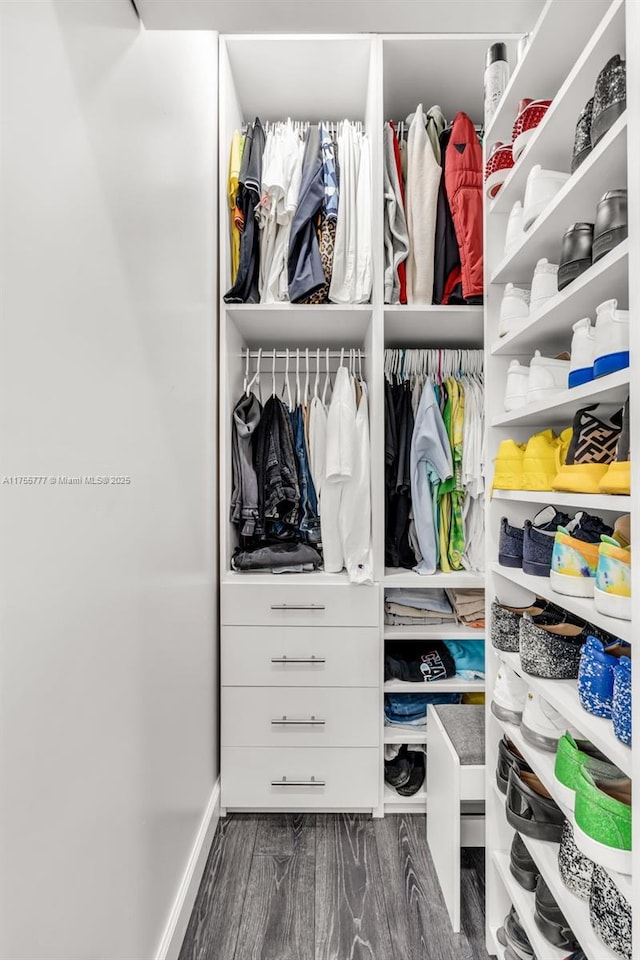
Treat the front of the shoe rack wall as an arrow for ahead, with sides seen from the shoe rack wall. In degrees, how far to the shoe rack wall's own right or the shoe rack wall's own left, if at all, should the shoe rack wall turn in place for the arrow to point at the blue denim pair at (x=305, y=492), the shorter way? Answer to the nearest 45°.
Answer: approximately 45° to the shoe rack wall's own right

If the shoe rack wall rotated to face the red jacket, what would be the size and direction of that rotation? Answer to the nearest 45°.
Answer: approximately 90° to its right

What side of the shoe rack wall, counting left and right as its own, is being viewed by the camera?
left

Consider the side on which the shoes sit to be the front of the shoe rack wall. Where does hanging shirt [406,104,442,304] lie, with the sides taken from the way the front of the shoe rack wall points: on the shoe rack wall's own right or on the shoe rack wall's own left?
on the shoe rack wall's own right
